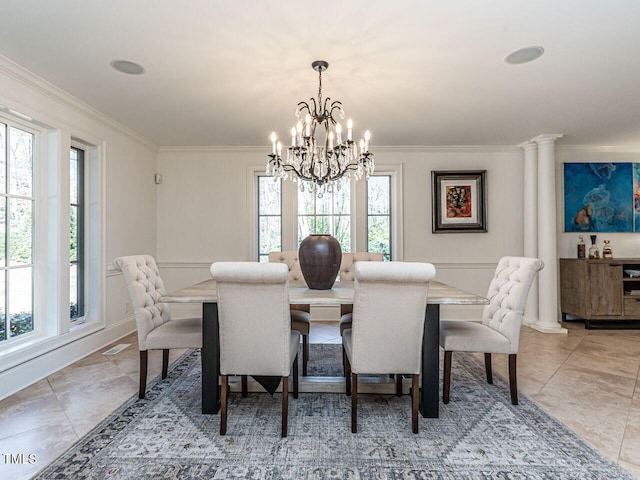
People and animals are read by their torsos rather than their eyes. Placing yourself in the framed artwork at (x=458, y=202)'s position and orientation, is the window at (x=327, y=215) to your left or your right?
on your right

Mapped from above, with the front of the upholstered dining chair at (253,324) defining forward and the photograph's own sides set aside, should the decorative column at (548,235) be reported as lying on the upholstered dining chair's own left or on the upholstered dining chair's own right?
on the upholstered dining chair's own right

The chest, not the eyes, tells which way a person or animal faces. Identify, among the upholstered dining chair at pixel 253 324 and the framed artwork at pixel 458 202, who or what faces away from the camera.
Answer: the upholstered dining chair

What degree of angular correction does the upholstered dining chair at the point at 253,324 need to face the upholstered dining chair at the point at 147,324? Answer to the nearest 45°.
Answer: approximately 45° to its left

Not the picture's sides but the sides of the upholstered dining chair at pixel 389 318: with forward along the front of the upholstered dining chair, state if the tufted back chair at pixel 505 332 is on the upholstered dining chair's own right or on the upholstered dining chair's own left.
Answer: on the upholstered dining chair's own right

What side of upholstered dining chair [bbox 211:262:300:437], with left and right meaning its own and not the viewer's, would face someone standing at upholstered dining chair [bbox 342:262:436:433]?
right

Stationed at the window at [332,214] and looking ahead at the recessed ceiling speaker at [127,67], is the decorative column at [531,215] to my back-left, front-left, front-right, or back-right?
back-left

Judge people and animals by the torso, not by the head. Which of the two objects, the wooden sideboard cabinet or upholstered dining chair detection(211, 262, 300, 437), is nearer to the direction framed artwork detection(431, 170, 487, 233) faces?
the upholstered dining chair

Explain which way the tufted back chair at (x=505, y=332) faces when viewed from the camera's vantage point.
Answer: facing to the left of the viewer

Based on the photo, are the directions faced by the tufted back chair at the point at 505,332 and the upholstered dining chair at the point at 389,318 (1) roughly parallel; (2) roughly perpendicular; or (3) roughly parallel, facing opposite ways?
roughly perpendicular

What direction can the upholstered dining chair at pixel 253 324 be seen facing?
away from the camera
